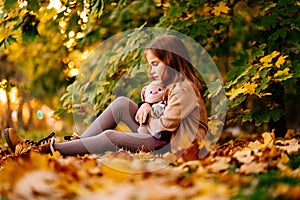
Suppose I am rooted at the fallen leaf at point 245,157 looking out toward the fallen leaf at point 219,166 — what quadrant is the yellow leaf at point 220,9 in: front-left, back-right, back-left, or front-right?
back-right

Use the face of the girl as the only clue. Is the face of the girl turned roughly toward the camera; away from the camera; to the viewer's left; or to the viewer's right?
to the viewer's left

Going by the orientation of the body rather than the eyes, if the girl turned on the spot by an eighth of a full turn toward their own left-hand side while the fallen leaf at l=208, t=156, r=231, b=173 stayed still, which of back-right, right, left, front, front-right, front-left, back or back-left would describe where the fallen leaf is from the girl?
front-left

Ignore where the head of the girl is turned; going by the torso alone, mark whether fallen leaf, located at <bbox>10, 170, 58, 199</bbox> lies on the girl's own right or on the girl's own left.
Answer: on the girl's own left

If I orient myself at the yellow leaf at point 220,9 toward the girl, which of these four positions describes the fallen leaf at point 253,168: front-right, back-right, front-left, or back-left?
front-left

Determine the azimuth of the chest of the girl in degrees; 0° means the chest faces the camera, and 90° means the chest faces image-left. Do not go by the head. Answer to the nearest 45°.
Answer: approximately 90°

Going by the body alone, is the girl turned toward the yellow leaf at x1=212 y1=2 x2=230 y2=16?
no

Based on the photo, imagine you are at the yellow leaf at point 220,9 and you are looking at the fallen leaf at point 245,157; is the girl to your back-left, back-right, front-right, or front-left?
front-right

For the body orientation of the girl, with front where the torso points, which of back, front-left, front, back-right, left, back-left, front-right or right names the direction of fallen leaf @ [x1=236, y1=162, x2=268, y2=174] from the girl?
left

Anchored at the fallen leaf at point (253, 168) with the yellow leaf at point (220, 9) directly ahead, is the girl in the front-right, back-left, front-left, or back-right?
front-left
